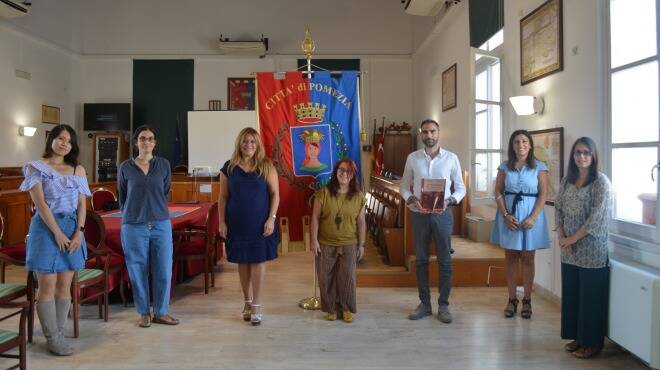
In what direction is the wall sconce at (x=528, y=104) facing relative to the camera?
to the viewer's left

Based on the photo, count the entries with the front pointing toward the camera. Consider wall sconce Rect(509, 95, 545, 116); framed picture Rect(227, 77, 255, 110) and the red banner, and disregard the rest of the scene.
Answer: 2

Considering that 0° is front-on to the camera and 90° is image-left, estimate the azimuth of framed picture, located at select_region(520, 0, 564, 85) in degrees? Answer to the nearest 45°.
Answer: approximately 45°

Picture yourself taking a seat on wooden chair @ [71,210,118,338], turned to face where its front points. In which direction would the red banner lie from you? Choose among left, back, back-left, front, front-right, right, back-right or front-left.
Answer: back-left

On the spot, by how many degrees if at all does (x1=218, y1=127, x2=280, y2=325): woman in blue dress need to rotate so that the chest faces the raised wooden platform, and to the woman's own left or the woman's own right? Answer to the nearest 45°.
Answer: approximately 135° to the woman's own left

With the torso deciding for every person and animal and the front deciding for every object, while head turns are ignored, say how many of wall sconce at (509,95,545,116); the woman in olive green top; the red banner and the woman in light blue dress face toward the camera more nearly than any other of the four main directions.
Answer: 3

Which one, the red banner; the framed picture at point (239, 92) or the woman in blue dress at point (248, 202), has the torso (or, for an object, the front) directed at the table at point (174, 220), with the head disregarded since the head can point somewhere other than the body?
the framed picture

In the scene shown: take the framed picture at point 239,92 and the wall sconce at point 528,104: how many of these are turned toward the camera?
1

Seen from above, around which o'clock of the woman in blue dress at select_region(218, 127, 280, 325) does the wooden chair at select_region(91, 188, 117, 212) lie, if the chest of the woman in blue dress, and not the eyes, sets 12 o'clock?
The wooden chair is roughly at 5 o'clock from the woman in blue dress.

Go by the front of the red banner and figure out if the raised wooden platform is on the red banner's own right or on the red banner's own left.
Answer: on the red banner's own left

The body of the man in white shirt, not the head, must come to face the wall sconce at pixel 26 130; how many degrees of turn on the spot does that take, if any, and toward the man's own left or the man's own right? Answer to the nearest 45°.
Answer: approximately 135° to the man's own right
